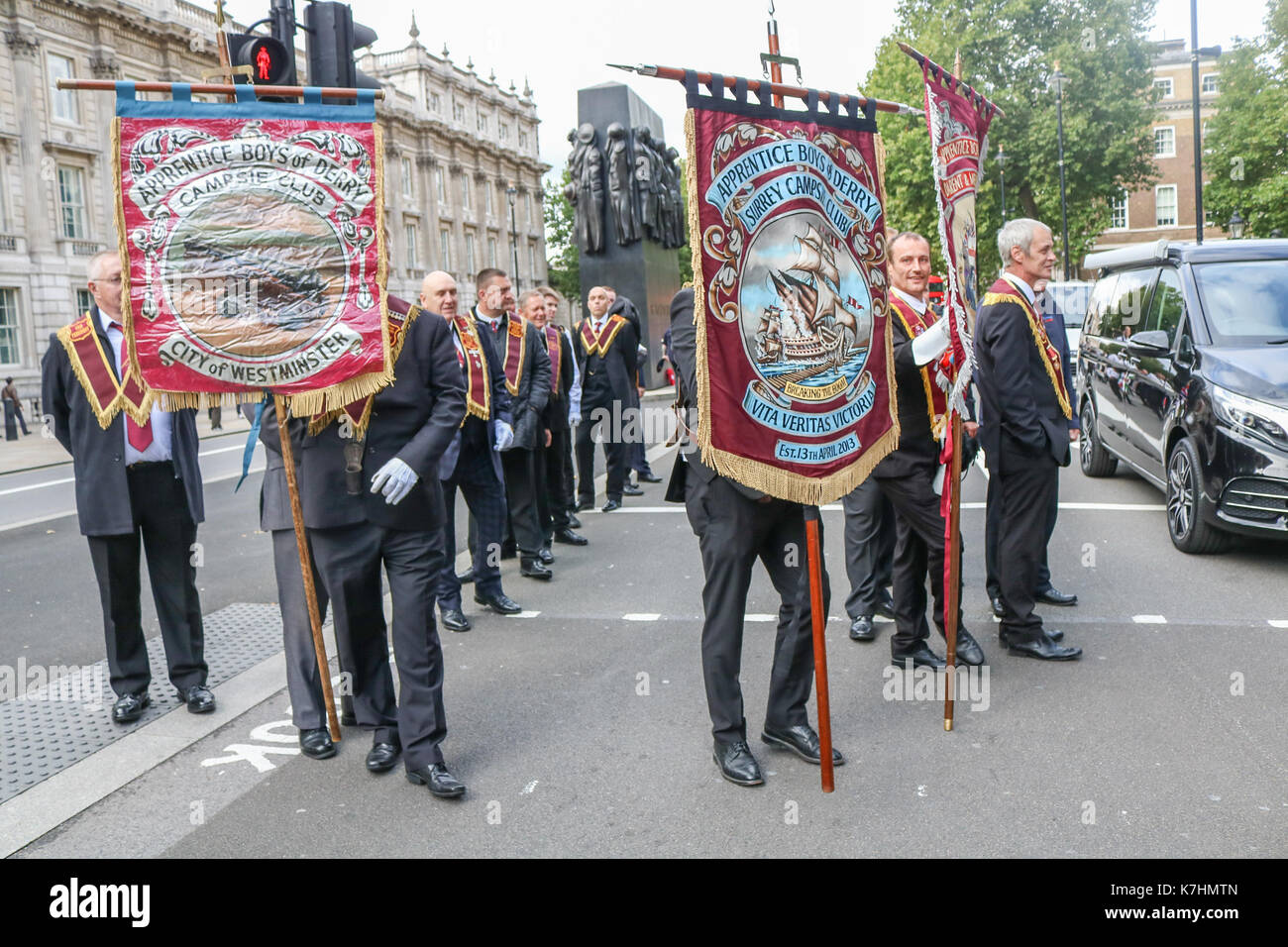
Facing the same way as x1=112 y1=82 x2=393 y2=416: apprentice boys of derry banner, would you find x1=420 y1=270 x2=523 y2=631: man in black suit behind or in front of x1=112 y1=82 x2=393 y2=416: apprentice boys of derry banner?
behind

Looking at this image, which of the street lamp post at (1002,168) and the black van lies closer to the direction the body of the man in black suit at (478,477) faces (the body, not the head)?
the black van

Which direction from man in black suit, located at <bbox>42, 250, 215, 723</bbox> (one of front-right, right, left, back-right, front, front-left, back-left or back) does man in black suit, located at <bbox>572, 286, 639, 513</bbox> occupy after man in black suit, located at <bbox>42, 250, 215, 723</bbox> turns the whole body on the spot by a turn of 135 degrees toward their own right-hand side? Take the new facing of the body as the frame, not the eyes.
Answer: right

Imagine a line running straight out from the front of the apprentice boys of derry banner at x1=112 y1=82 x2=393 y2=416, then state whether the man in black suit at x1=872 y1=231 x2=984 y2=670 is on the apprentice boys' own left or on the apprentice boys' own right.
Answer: on the apprentice boys' own left

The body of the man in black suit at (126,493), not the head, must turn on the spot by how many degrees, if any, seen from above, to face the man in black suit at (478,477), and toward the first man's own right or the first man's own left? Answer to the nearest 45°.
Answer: approximately 135° to the first man's own left

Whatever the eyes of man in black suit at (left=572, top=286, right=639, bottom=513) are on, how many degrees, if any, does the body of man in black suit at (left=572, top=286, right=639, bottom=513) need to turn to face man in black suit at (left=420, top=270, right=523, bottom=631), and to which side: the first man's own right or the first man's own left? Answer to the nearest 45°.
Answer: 0° — they already face them
